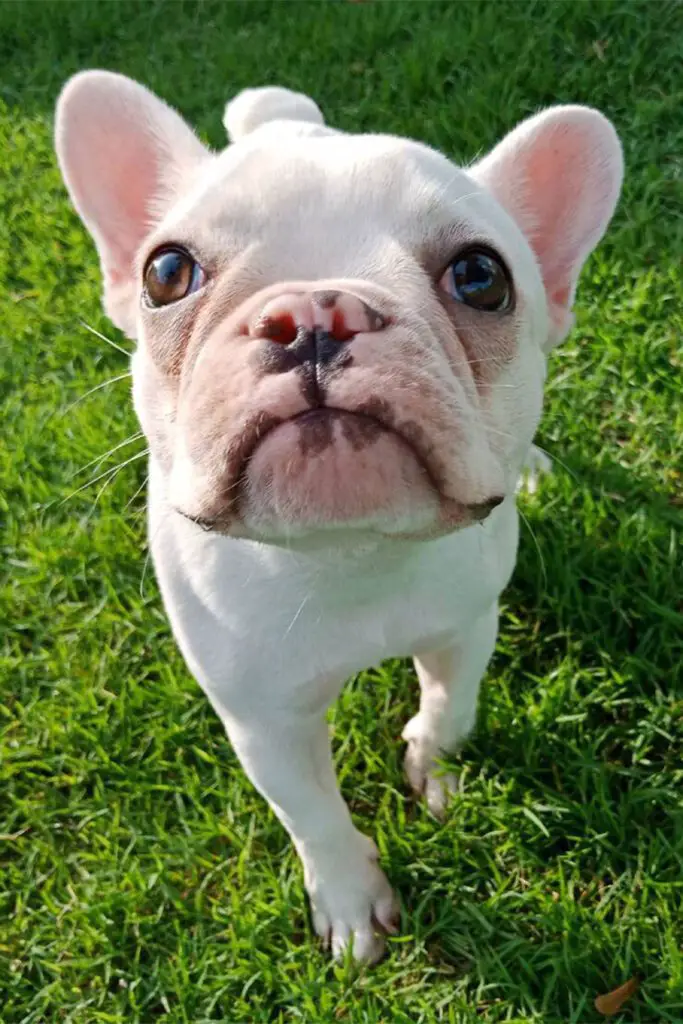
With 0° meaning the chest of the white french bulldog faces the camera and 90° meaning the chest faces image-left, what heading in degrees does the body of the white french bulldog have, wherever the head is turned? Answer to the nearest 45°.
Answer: approximately 0°
